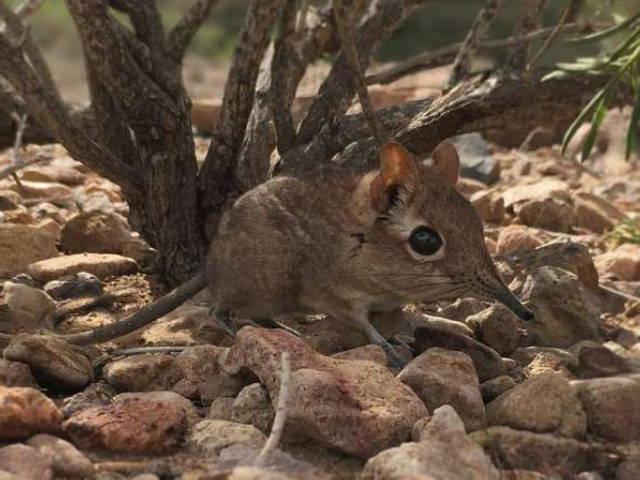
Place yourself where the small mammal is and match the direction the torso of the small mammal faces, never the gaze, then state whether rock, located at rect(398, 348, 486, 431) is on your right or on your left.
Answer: on your right

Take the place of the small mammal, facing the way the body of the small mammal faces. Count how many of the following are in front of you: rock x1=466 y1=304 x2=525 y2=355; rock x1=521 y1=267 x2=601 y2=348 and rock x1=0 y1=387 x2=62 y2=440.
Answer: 2

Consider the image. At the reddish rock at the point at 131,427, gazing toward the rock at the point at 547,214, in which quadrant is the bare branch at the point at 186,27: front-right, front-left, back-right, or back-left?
front-left

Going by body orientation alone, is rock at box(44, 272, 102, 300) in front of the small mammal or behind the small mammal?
behind

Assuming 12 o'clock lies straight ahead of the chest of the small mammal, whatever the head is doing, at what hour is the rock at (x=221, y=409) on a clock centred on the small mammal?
The rock is roughly at 4 o'clock from the small mammal.

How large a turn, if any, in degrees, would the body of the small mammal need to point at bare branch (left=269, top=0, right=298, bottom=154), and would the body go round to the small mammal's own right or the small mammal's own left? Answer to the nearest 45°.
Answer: approximately 90° to the small mammal's own left

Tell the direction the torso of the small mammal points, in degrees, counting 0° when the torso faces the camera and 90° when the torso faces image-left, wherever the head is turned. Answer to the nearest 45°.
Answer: approximately 270°

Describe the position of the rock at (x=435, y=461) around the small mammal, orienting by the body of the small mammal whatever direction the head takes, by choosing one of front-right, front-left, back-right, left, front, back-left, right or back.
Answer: right

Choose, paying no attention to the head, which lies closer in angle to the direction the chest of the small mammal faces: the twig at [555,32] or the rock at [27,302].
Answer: the twig

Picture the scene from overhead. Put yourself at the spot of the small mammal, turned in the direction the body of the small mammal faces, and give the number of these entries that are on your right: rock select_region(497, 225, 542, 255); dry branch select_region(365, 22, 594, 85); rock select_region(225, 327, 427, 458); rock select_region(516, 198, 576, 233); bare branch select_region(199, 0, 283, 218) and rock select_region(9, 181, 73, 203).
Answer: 1

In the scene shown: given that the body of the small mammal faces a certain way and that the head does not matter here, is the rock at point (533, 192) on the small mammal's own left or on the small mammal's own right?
on the small mammal's own left

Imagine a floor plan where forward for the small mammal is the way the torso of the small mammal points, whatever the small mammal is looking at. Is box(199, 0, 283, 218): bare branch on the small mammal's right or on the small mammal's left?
on the small mammal's left

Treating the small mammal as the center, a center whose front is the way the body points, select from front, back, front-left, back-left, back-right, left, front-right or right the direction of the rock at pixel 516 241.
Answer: front-left

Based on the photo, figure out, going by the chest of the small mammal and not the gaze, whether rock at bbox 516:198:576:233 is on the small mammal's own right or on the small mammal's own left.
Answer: on the small mammal's own left
